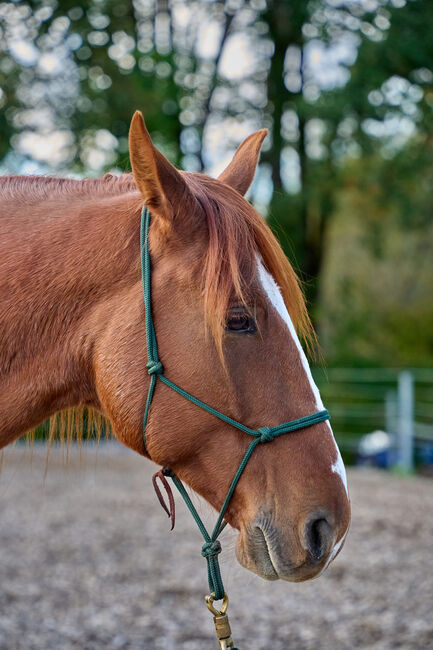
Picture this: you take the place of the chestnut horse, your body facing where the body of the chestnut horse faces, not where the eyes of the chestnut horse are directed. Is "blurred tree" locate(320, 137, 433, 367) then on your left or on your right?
on your left

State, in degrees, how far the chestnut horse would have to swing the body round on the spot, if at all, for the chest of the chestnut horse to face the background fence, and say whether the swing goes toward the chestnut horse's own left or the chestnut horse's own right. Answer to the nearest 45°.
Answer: approximately 90° to the chestnut horse's own left

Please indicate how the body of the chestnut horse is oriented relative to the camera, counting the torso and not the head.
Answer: to the viewer's right
